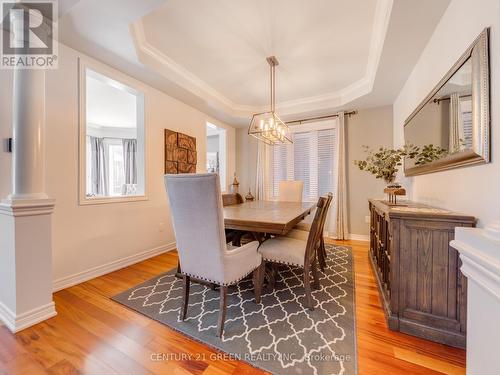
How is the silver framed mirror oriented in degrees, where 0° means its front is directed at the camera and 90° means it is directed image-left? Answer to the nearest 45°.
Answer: approximately 45°

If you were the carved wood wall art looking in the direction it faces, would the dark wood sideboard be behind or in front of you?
in front

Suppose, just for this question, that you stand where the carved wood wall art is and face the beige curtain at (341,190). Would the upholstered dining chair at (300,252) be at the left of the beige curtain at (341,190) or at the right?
right

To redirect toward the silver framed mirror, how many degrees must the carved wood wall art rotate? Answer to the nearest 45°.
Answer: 0° — it already faces it

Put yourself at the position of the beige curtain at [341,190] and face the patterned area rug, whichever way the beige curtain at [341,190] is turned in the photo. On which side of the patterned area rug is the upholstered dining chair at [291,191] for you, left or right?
right

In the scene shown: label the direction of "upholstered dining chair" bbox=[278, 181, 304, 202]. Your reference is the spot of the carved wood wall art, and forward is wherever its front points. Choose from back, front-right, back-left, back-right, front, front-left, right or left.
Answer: front-left

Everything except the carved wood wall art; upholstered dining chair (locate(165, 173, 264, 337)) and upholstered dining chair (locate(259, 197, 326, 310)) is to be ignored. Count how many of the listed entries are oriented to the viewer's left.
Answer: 1

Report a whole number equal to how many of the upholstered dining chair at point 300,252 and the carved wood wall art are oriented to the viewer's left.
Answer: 1

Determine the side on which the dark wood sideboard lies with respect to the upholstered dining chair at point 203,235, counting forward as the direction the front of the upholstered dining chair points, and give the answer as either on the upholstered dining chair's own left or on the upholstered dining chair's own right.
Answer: on the upholstered dining chair's own right

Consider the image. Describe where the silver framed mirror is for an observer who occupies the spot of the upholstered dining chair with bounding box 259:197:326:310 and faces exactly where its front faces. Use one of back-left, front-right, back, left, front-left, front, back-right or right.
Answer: back

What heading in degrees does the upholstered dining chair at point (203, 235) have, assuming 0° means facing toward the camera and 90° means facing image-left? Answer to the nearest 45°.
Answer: approximately 225°

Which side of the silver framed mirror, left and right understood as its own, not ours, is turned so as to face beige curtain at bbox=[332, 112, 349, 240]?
right

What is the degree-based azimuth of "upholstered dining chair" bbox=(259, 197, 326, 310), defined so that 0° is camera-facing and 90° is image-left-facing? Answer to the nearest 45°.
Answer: approximately 90°

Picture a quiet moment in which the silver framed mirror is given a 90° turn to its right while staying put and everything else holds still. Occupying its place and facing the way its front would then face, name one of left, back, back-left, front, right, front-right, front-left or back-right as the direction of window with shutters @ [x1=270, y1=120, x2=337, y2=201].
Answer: front
